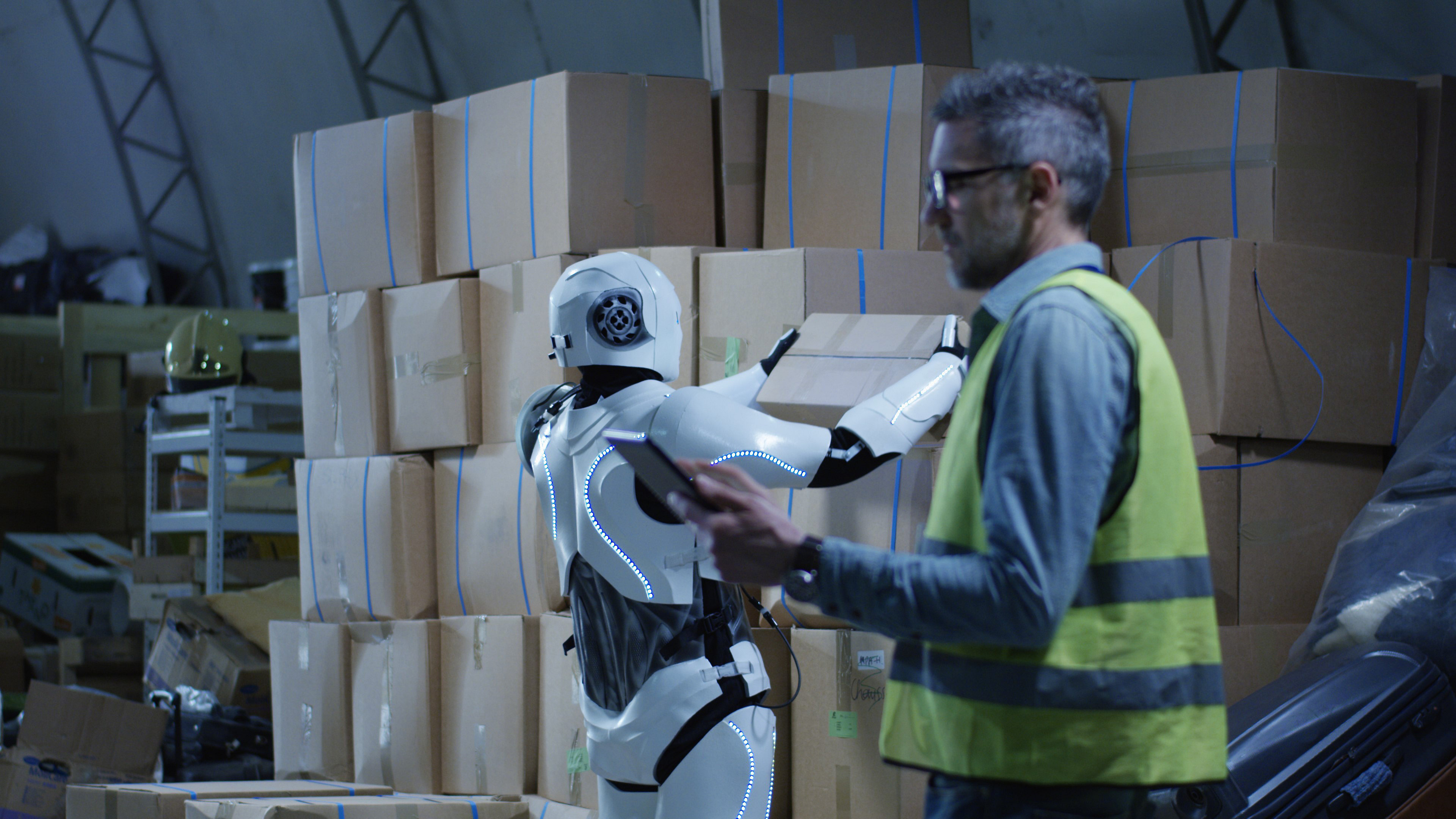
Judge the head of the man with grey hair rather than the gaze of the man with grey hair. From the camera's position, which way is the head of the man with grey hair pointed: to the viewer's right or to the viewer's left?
to the viewer's left

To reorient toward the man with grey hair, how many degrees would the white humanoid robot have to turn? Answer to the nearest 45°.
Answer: approximately 135° to its right

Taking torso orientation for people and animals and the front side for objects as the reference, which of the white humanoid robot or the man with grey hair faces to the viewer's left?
the man with grey hair

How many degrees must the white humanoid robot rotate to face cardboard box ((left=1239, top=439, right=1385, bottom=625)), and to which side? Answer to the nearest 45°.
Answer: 0° — it already faces it

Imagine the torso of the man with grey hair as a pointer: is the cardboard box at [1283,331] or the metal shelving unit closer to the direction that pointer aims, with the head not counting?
the metal shelving unit

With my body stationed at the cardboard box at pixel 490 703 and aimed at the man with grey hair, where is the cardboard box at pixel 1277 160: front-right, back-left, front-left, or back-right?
front-left

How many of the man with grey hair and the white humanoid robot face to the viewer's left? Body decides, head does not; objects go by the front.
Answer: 1

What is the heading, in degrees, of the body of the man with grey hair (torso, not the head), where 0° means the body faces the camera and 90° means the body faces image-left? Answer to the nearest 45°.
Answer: approximately 90°

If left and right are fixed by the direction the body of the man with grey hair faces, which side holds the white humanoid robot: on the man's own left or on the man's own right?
on the man's own right

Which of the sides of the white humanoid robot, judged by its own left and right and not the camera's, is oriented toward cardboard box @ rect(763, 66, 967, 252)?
front

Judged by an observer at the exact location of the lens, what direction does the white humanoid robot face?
facing away from the viewer and to the right of the viewer
